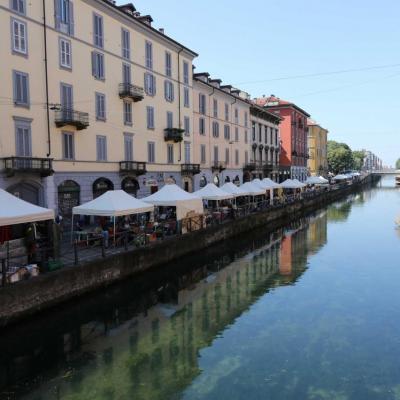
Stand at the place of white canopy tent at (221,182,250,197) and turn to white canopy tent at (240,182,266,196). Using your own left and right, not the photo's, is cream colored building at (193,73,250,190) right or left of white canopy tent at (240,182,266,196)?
left

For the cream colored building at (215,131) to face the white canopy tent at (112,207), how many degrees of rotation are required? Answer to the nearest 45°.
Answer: approximately 45° to its right

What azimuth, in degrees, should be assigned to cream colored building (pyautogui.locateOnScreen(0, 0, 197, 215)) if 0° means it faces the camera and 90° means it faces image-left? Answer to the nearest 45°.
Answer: approximately 315°

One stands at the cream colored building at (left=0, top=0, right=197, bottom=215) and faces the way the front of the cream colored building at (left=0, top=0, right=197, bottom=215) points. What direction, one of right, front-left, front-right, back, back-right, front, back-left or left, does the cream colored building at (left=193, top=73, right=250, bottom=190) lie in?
left

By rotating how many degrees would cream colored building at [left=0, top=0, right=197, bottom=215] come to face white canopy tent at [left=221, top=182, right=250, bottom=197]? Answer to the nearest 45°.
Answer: approximately 45° to its left

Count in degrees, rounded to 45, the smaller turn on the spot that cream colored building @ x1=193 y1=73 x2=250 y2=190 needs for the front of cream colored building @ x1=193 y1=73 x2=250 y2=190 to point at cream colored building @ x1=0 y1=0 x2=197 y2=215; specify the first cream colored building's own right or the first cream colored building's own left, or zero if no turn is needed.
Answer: approximately 90° to the first cream colored building's own right

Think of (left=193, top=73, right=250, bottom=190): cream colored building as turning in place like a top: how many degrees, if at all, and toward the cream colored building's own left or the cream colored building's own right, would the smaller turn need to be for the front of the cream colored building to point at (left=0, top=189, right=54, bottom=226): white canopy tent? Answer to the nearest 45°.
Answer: approximately 45° to the cream colored building's own right

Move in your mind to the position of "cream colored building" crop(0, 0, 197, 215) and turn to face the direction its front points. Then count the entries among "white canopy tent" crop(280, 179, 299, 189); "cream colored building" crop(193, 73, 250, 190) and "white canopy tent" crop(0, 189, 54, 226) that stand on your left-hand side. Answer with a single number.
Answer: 2

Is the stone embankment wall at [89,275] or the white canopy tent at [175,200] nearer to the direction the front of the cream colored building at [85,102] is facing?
the white canopy tent

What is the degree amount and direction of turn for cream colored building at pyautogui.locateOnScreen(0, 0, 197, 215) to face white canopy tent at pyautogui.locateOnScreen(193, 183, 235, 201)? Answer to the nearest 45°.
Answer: approximately 45° to its left

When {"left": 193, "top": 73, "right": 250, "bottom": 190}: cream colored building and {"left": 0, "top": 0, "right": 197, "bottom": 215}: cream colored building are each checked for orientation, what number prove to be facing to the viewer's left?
0

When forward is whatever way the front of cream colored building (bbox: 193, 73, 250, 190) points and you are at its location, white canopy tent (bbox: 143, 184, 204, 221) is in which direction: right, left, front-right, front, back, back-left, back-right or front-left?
front-right

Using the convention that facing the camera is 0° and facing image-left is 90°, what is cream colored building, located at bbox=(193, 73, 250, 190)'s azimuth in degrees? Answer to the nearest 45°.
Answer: approximately 315°

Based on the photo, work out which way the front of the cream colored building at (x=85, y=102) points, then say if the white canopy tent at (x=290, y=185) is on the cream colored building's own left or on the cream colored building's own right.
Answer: on the cream colored building's own left
